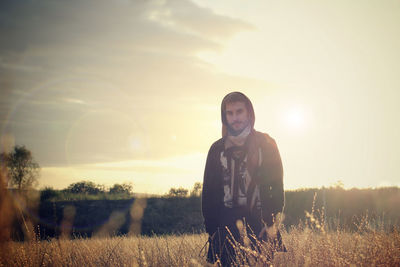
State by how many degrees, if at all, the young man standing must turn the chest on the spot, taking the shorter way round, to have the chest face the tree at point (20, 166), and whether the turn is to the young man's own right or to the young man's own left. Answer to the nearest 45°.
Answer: approximately 135° to the young man's own right

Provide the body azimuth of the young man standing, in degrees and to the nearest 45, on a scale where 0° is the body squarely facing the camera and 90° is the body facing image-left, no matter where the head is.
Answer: approximately 0°

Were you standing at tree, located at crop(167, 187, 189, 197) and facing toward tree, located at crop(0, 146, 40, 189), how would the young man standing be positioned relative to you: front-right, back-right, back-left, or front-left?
back-left

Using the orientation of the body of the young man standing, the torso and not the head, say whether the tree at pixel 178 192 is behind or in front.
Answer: behind

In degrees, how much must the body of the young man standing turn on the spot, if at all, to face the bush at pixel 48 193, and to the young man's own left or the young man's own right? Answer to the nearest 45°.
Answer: approximately 135° to the young man's own right
